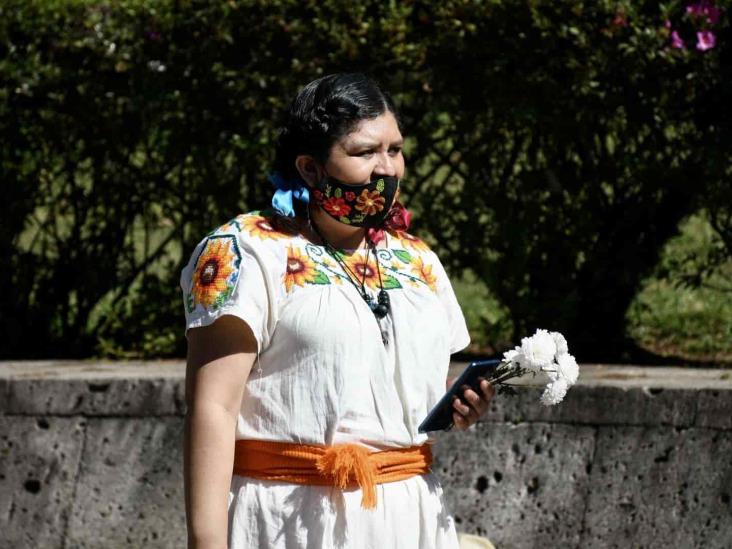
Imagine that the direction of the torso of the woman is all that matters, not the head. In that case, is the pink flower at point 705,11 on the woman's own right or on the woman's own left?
on the woman's own left

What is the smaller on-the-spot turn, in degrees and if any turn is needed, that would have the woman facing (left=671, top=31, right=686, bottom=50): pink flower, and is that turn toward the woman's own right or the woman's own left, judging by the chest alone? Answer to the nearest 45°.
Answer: approximately 90° to the woman's own left

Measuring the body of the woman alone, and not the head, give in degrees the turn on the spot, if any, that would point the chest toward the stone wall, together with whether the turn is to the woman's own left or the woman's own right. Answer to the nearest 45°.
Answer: approximately 135° to the woman's own left

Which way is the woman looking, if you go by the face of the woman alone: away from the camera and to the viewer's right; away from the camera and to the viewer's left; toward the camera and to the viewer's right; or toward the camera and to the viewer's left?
toward the camera and to the viewer's right
